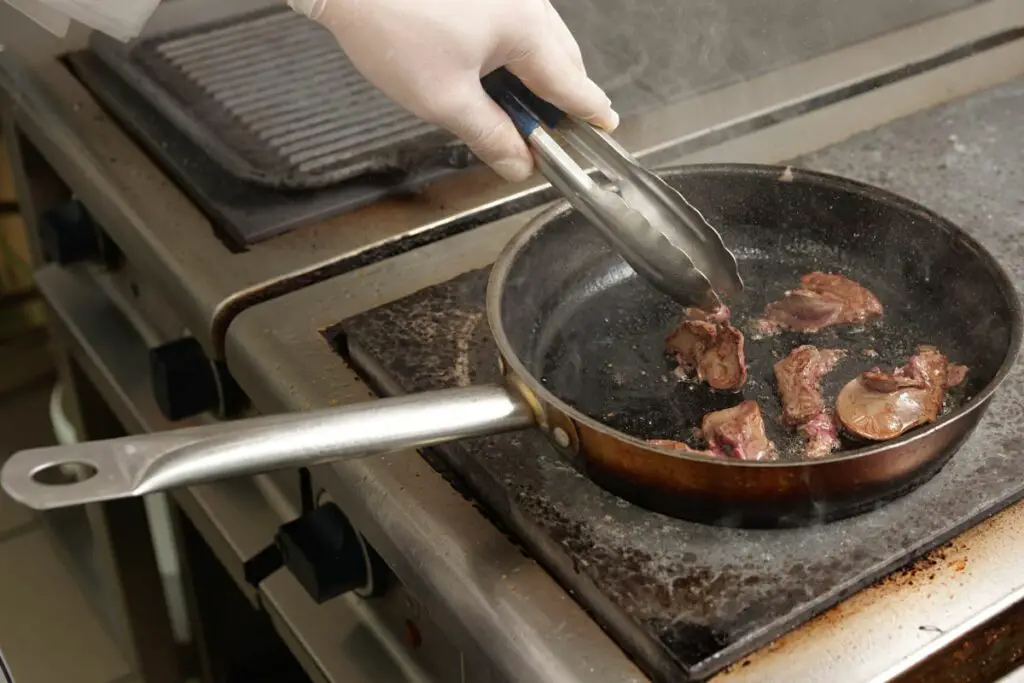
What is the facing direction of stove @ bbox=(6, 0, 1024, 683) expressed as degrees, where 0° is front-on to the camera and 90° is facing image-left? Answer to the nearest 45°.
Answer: approximately 45°
